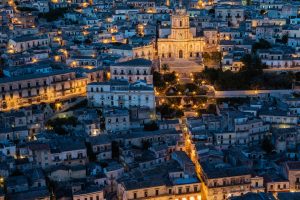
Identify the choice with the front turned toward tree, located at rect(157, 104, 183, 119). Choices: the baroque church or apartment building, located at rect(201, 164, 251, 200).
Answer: the baroque church

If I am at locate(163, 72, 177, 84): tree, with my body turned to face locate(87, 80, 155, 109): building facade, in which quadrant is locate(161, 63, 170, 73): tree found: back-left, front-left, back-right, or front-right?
back-right

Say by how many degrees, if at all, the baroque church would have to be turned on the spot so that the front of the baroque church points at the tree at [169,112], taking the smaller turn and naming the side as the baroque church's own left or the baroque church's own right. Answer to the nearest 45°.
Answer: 0° — it already faces it

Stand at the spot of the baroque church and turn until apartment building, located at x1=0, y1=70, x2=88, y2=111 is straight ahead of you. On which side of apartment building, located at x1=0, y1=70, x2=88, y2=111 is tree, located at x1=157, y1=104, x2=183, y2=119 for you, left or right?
left

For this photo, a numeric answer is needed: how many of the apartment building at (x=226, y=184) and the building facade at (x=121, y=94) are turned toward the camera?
2

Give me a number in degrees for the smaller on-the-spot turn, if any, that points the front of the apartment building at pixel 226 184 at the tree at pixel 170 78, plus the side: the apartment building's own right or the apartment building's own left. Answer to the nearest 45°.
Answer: approximately 180°

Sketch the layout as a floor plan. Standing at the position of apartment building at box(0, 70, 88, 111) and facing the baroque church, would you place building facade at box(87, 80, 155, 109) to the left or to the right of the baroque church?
right

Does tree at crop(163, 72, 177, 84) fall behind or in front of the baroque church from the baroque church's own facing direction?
in front

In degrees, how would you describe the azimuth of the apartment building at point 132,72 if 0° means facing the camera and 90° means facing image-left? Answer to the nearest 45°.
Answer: approximately 0°

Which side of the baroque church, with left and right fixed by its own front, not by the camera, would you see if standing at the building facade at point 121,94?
front
